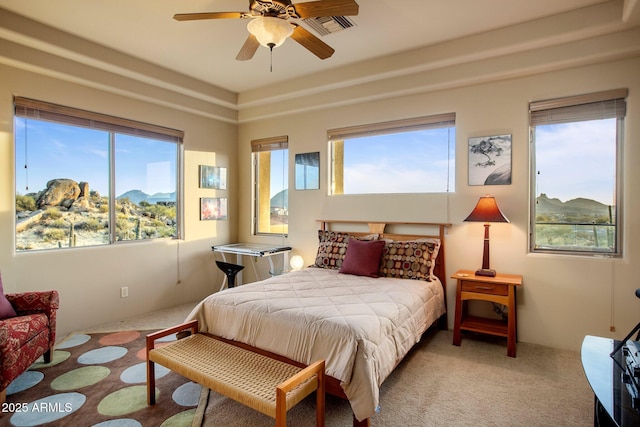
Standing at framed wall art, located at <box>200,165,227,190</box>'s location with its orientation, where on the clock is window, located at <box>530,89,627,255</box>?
The window is roughly at 12 o'clock from the framed wall art.

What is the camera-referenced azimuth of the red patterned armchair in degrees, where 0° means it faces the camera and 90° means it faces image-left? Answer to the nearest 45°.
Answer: approximately 315°

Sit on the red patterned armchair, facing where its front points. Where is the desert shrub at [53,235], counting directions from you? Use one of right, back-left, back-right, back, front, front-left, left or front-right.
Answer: back-left

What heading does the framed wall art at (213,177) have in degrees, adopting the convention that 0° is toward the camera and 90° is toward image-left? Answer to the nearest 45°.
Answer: approximately 315°

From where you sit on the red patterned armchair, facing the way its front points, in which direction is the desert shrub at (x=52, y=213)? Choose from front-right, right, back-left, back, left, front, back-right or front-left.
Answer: back-left

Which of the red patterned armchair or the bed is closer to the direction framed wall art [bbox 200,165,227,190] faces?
the bed

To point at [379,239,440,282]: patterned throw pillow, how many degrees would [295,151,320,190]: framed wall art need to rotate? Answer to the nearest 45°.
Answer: approximately 90° to its left

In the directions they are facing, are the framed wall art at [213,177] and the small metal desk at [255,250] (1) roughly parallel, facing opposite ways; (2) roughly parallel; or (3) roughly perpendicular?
roughly perpendicular

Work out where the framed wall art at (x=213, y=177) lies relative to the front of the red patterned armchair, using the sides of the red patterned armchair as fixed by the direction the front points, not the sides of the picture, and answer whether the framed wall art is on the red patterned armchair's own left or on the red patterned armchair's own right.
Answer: on the red patterned armchair's own left

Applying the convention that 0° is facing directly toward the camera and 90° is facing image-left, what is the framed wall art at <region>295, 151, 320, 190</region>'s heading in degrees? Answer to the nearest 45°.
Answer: approximately 45°

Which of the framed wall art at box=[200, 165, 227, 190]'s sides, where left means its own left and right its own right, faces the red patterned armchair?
right
